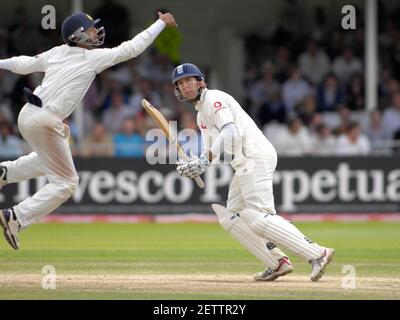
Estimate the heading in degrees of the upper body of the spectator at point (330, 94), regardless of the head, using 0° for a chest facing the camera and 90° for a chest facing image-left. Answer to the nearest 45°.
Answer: approximately 0°

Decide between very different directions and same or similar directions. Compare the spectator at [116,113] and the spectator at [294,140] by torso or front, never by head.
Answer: same or similar directions

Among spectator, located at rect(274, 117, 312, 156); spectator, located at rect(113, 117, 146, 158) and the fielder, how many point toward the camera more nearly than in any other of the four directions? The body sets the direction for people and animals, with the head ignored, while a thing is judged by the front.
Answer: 2

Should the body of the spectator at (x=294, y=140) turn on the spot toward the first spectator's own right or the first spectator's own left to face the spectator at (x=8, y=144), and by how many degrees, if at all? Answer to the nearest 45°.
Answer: approximately 90° to the first spectator's own right

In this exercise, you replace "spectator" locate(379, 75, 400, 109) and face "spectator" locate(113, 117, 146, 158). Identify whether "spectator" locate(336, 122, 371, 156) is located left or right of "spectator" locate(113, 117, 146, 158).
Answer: left

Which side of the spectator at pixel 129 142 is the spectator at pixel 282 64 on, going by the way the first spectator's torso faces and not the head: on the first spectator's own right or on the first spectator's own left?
on the first spectator's own left

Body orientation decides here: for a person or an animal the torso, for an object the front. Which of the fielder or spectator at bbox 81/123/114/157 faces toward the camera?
the spectator

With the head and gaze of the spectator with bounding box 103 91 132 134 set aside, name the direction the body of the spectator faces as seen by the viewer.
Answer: toward the camera

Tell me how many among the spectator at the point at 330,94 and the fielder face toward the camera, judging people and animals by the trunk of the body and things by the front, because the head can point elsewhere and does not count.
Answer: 1

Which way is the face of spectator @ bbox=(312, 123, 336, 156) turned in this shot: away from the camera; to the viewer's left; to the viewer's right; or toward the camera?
toward the camera

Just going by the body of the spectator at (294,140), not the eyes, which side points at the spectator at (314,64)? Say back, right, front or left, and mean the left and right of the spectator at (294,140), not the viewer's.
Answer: back

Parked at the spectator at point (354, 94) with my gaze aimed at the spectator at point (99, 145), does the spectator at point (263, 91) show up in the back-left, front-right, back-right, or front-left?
front-right

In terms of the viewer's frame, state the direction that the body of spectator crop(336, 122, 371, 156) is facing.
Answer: toward the camera

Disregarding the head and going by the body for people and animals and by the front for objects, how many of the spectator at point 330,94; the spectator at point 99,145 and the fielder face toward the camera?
2

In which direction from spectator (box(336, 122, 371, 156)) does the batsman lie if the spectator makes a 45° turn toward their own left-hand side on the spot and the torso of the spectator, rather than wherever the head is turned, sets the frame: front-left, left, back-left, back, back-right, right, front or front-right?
front-right
